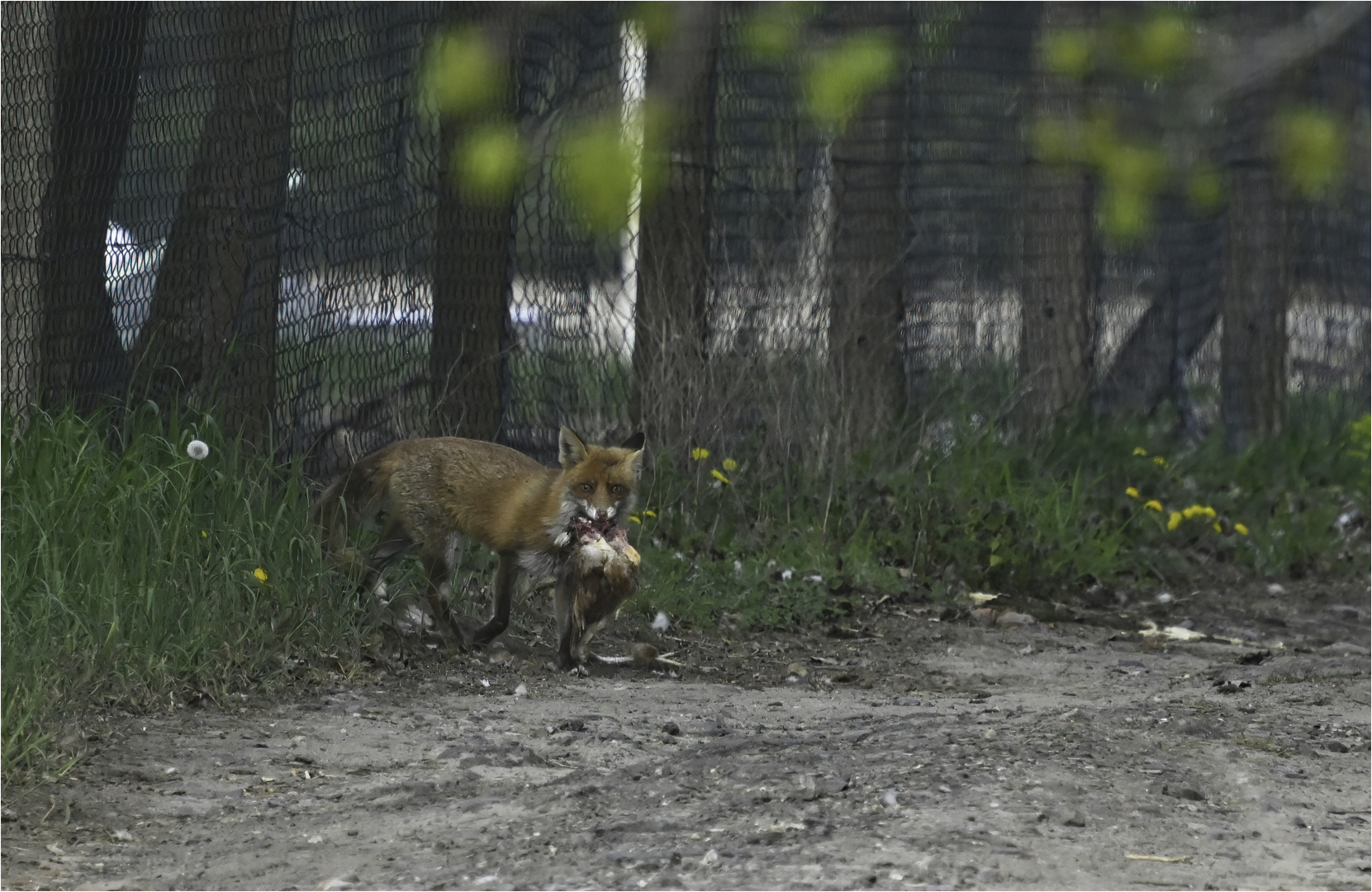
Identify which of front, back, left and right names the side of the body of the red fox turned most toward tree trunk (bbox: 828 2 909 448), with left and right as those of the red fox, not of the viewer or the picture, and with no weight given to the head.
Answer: left

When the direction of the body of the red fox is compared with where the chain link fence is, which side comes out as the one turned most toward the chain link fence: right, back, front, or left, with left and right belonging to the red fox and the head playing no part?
left

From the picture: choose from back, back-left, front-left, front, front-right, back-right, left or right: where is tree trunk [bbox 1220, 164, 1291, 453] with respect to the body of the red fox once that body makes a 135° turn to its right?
back-right

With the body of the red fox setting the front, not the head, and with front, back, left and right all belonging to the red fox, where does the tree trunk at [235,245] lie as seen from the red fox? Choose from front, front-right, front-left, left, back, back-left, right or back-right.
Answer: back

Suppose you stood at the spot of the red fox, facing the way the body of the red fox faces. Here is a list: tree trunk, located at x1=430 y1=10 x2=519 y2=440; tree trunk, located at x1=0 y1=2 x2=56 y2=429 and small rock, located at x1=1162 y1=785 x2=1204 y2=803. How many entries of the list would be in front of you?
1

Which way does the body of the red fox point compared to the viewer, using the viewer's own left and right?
facing the viewer and to the right of the viewer

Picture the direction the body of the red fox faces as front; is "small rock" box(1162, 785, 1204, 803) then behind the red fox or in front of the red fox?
in front

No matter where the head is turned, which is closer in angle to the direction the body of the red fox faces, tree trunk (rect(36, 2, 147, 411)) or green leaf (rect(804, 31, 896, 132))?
the green leaf

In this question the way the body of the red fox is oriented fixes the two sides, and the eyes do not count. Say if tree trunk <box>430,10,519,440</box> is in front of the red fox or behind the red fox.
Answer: behind
